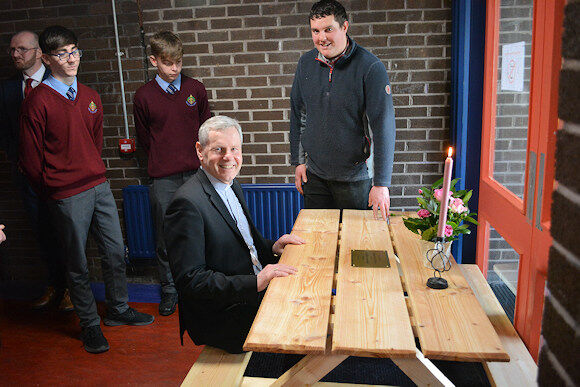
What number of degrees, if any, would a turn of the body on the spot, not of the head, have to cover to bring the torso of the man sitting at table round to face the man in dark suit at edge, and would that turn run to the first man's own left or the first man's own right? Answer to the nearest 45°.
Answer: approximately 180°

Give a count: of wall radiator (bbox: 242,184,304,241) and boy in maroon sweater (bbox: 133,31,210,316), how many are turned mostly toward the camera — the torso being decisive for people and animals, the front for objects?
2

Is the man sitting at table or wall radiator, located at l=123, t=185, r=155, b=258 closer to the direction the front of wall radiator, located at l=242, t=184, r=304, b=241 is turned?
the man sitting at table

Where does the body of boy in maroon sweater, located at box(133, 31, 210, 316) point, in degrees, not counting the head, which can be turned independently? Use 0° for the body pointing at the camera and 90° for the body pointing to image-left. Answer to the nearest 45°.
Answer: approximately 0°

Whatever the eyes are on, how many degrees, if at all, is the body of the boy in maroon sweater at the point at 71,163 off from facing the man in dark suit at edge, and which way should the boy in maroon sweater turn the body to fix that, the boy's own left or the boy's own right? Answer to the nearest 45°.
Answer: approximately 180°

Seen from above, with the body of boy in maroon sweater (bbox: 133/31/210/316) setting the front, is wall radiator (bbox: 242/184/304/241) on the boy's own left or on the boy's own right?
on the boy's own left

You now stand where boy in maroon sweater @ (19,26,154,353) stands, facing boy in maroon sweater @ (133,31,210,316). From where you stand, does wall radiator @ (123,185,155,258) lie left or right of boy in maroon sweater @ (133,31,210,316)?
left

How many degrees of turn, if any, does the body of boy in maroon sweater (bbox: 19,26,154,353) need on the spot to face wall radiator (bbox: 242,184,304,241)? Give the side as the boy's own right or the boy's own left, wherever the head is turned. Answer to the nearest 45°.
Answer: approximately 45° to the boy's own left

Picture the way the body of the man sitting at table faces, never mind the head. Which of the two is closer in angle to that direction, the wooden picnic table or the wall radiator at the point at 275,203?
the wooden picnic table
